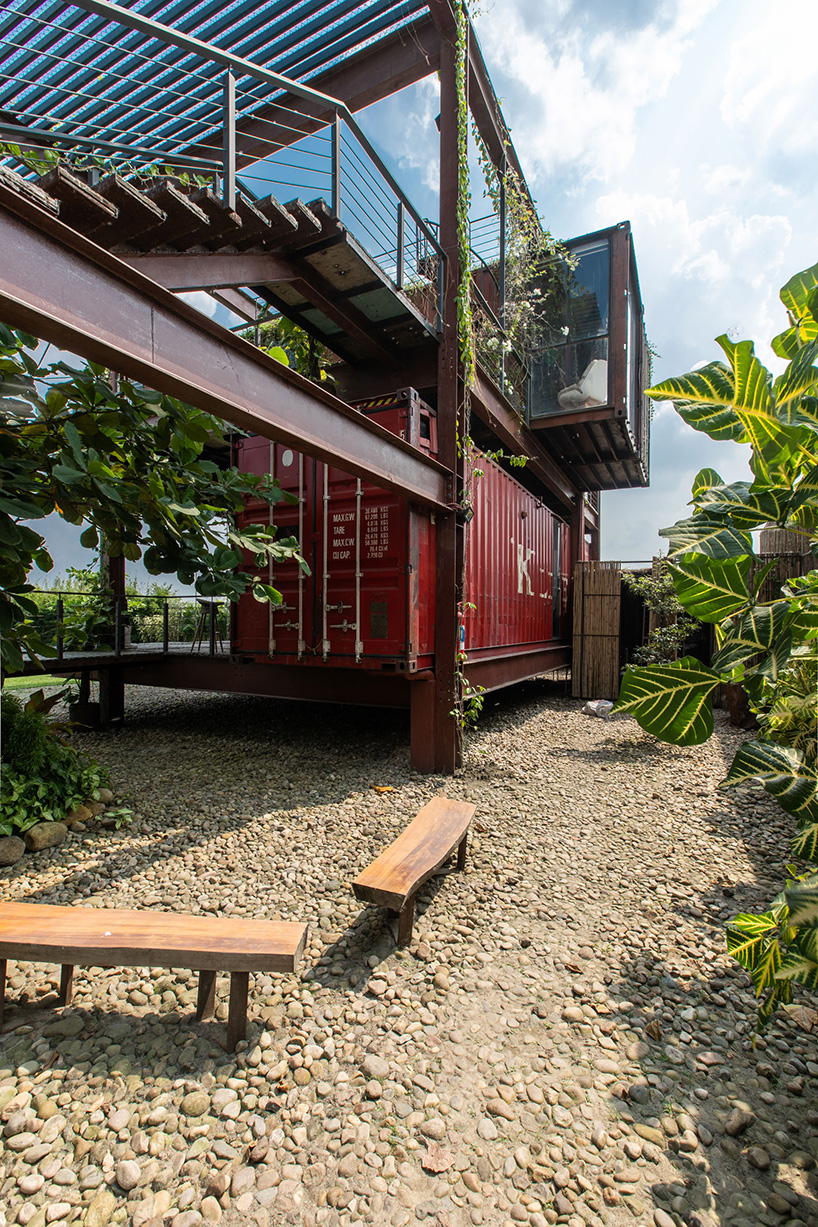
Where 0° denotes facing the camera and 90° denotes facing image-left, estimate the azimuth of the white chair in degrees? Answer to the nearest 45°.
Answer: approximately 90°

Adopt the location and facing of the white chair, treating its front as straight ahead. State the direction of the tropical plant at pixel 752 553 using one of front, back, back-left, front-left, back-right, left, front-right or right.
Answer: left

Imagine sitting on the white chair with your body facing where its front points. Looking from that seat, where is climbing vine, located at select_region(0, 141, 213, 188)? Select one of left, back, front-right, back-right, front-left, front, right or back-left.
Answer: front-left

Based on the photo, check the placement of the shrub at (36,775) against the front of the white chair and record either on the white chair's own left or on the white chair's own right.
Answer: on the white chair's own left
